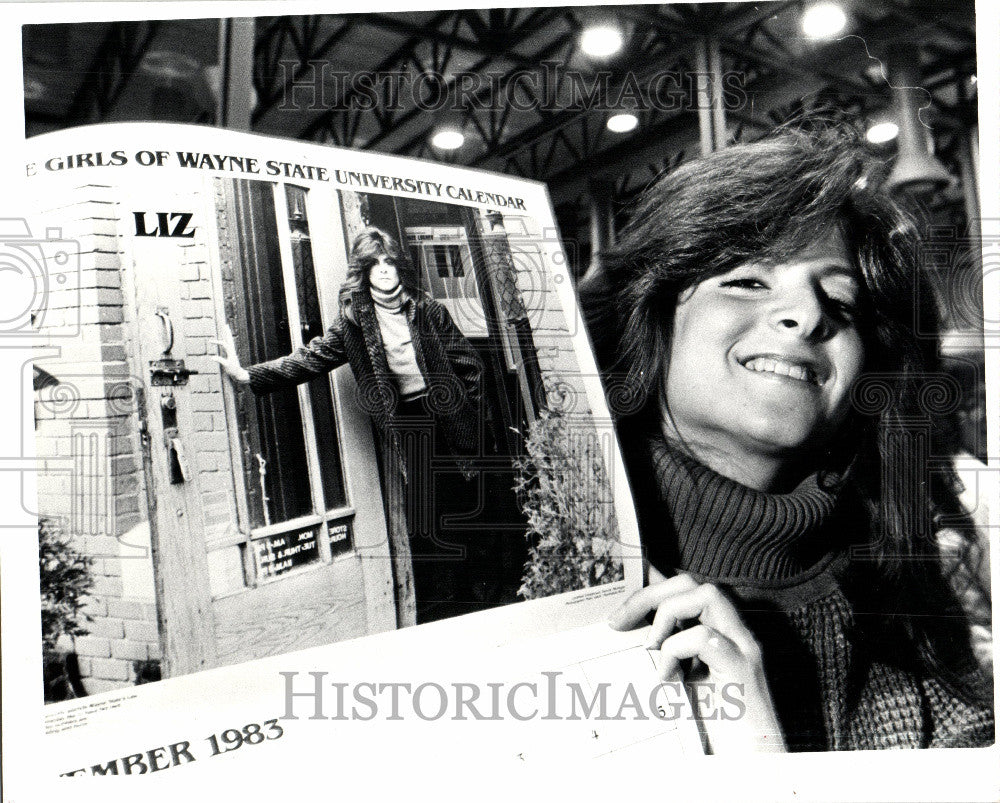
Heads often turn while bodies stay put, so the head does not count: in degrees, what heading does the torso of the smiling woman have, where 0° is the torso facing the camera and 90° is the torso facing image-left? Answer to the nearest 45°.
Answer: approximately 0°
